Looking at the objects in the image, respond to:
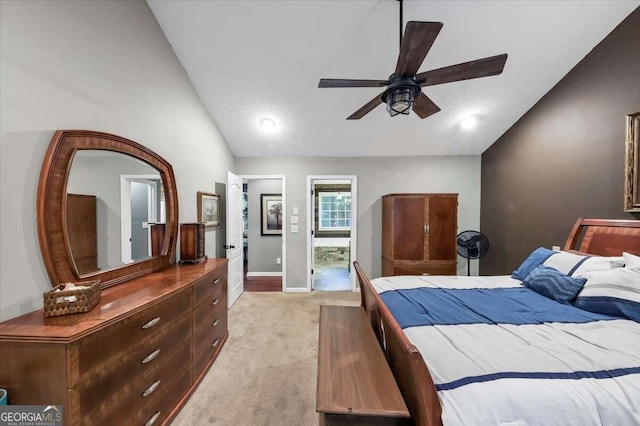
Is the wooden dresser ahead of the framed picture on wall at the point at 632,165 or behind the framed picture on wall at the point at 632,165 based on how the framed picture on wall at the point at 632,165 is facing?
ahead

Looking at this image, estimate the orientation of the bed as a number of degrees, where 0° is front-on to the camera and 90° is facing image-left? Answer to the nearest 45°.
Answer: approximately 45°

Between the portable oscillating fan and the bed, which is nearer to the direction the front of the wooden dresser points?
the bed

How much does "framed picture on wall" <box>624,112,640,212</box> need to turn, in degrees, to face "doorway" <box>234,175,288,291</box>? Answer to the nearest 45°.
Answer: approximately 45° to its right

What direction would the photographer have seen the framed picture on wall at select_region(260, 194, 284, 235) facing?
facing the viewer

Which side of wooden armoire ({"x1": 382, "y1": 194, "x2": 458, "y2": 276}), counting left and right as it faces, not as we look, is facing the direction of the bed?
front

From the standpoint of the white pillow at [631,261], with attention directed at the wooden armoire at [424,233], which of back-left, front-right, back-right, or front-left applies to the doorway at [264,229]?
front-left

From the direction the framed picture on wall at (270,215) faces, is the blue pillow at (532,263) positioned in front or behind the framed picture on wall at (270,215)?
in front

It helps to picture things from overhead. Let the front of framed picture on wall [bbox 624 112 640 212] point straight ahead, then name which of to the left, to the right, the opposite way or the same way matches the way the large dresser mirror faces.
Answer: the opposite way

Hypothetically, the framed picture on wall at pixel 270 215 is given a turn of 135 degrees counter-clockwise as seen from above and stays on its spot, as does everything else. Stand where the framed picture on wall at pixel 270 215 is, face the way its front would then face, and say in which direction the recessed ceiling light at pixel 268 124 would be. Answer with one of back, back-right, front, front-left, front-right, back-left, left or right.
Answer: back-right

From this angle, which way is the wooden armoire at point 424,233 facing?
toward the camera

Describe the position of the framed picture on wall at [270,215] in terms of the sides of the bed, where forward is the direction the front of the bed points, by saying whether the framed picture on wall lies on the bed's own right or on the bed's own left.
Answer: on the bed's own right

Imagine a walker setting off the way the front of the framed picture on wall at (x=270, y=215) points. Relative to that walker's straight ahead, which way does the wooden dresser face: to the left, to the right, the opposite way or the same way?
to the left
